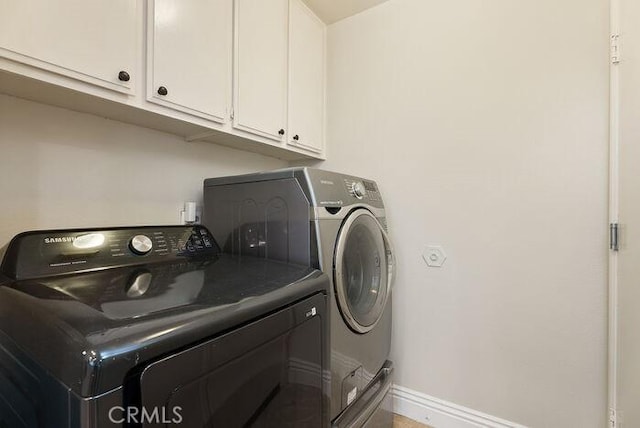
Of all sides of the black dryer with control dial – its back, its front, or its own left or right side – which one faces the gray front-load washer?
left

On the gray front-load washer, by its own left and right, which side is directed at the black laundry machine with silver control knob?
right

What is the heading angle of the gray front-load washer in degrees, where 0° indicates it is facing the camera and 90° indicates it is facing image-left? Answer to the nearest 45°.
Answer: approximately 315°

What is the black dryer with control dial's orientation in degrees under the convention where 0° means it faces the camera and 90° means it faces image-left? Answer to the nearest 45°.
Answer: approximately 315°

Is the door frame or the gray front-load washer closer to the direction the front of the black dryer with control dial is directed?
the door frame

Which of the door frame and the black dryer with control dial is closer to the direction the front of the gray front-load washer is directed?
the door frame
